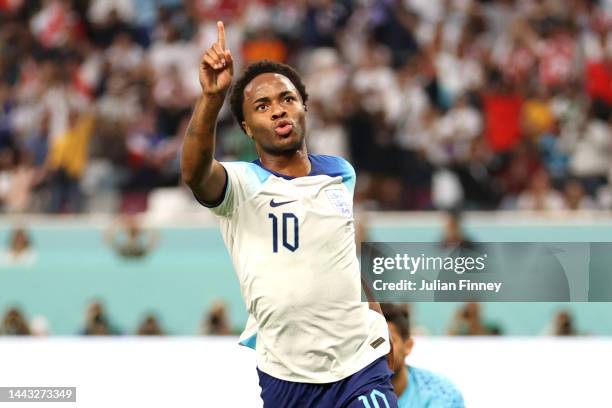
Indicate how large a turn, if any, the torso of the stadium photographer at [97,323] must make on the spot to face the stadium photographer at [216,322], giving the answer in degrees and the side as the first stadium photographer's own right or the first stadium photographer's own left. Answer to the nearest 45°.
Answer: approximately 45° to the first stadium photographer's own left

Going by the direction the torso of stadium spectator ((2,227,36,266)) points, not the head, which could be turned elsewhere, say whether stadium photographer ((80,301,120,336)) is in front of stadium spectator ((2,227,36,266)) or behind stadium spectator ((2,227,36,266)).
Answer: in front

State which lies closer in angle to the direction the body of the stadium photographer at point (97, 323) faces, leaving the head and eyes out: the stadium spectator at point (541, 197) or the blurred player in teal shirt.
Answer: the blurred player in teal shirt

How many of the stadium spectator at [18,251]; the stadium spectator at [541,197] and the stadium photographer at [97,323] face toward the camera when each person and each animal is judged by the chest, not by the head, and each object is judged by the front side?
3

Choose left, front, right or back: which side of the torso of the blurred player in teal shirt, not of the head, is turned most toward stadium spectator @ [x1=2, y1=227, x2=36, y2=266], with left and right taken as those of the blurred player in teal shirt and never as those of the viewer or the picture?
right

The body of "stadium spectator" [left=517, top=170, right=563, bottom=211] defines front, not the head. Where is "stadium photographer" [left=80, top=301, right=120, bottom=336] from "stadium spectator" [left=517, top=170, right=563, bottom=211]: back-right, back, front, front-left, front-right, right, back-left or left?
front-right

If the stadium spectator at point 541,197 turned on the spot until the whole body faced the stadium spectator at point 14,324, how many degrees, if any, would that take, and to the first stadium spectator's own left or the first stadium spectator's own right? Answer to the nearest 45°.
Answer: approximately 45° to the first stadium spectator's own right

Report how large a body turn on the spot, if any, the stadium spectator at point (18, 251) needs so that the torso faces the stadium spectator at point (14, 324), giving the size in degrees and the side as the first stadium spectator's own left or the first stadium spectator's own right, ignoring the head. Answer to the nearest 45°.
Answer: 0° — they already face them

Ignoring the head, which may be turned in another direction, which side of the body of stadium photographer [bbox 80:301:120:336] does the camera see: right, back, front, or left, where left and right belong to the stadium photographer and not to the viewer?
front

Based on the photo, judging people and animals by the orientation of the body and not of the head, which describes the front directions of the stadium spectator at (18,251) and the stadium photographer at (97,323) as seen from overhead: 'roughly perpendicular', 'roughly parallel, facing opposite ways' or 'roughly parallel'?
roughly parallel

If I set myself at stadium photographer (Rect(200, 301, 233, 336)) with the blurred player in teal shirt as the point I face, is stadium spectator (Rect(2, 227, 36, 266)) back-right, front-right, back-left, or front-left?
back-right
